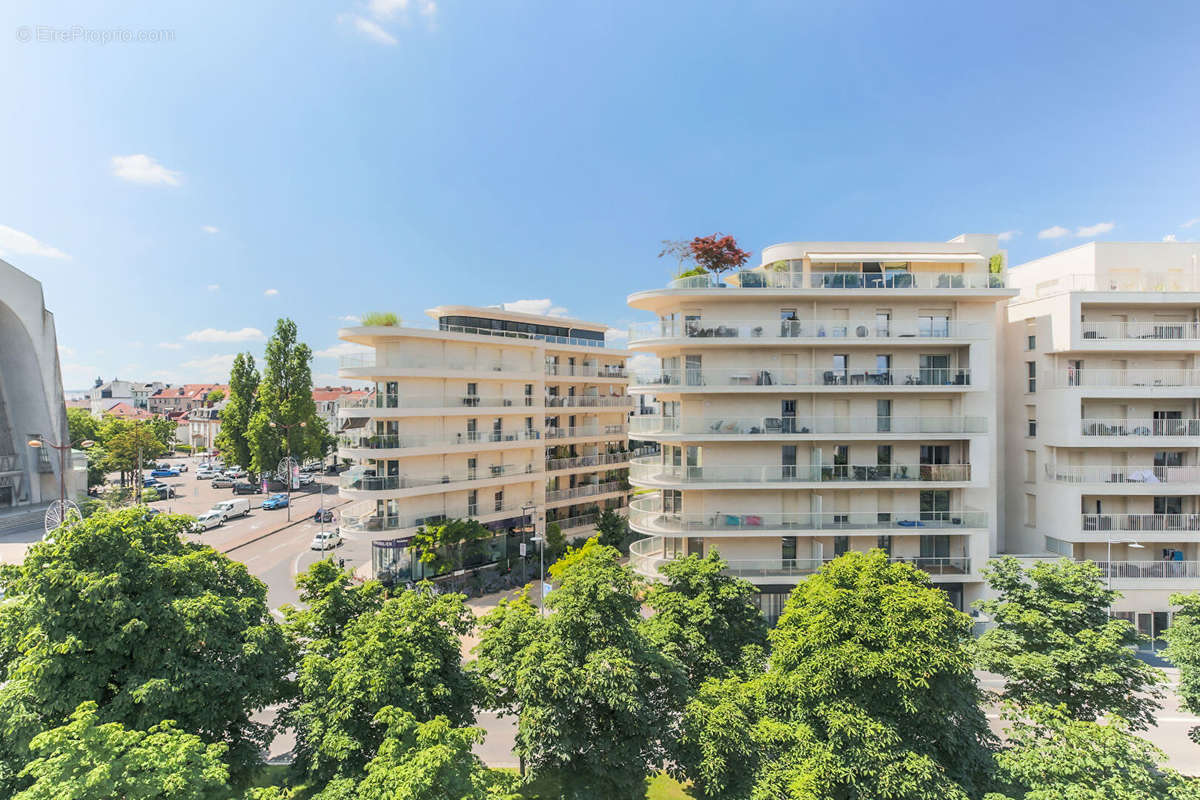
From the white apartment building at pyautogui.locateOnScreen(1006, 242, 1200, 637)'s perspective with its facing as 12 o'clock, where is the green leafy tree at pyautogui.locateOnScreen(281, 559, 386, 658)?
The green leafy tree is roughly at 1 o'clock from the white apartment building.

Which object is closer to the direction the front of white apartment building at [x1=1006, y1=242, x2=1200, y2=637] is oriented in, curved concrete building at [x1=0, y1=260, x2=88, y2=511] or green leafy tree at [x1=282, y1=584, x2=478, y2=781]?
the green leafy tree

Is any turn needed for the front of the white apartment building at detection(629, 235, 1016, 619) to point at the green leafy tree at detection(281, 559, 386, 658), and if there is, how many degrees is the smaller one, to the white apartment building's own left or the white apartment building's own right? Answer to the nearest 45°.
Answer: approximately 45° to the white apartment building's own right

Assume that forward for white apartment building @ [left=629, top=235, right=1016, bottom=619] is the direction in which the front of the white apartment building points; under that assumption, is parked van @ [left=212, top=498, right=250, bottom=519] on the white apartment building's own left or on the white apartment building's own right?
on the white apartment building's own right

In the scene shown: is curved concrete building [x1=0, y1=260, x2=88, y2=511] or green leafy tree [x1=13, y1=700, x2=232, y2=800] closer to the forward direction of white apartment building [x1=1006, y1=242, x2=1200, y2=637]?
the green leafy tree

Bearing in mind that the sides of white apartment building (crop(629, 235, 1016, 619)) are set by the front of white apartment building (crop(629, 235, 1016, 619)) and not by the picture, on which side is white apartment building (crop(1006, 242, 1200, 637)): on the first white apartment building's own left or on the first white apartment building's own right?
on the first white apartment building's own left

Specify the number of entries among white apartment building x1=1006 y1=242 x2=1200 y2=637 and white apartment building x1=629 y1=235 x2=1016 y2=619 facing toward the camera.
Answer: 2

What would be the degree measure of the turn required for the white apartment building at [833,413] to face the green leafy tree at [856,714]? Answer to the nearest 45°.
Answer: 0° — it already faces it

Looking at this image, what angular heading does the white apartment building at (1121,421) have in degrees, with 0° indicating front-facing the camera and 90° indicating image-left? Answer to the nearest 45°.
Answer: approximately 0°
